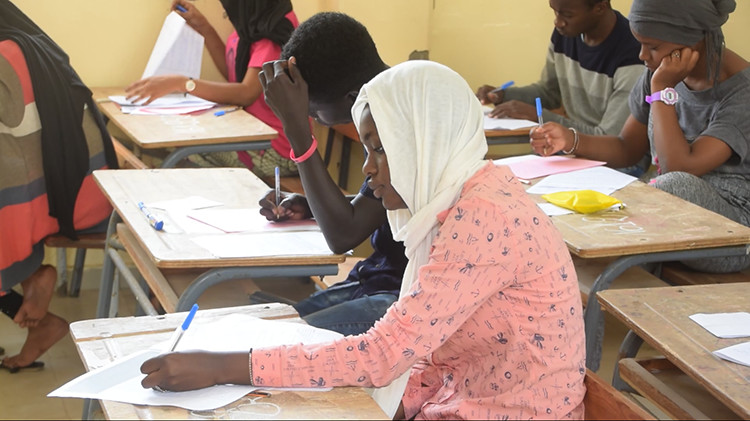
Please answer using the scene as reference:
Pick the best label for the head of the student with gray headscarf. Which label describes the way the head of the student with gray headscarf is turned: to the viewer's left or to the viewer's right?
to the viewer's left

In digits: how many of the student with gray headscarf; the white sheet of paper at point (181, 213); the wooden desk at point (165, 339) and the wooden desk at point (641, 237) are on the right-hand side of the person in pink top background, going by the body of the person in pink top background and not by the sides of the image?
0

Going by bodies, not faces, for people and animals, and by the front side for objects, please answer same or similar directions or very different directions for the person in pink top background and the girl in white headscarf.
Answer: same or similar directions

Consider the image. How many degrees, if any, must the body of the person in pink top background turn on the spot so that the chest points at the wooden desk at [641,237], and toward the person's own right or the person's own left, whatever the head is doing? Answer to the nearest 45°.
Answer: approximately 135° to the person's own left

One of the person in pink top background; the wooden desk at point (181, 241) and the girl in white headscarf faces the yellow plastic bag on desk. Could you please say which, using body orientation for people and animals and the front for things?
the wooden desk

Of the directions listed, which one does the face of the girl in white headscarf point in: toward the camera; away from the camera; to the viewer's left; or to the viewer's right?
to the viewer's left

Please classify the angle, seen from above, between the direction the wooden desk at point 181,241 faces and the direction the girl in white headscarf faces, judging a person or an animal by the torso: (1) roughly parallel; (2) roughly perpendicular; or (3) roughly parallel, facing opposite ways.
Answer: roughly parallel, facing opposite ways

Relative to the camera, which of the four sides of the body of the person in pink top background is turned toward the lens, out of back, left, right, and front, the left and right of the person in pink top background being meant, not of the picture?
left

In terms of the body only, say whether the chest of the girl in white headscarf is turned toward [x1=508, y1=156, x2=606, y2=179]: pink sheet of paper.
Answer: no

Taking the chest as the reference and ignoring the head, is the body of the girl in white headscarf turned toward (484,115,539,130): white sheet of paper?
no

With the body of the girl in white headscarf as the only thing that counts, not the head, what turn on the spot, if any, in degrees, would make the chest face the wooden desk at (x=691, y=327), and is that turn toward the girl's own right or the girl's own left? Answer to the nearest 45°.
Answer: approximately 135° to the girl's own right

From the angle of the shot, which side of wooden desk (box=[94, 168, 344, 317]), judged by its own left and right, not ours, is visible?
right

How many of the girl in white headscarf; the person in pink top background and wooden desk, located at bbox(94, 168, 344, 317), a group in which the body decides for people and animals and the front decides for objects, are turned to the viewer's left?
2

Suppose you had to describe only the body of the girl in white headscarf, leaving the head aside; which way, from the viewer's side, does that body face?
to the viewer's left

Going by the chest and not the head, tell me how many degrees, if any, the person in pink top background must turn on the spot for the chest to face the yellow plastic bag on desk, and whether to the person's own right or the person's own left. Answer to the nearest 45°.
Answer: approximately 135° to the person's own left

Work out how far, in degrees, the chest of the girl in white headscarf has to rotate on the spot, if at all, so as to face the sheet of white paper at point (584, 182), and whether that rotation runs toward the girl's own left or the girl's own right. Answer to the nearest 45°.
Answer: approximately 135° to the girl's own right
